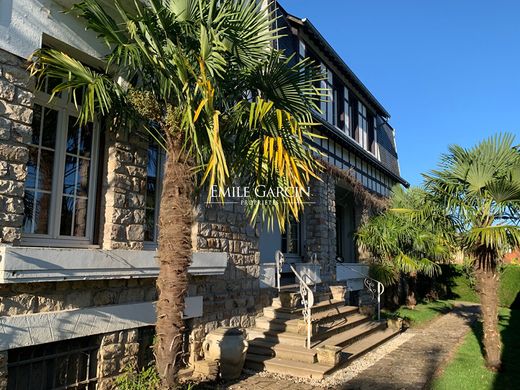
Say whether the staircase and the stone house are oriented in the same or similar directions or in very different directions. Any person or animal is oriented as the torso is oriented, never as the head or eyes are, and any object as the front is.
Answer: same or similar directions

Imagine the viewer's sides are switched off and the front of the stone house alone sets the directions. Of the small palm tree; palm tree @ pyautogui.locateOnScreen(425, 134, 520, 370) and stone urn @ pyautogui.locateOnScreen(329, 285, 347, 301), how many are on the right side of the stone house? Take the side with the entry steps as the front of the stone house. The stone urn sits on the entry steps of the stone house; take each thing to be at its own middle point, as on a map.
0

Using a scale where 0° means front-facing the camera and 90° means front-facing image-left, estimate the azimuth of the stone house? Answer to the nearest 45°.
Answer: approximately 315°

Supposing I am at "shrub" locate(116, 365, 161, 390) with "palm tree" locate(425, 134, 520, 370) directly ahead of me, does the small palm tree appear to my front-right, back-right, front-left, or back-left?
front-left

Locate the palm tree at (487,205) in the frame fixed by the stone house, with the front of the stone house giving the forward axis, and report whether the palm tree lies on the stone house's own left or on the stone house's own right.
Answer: on the stone house's own left

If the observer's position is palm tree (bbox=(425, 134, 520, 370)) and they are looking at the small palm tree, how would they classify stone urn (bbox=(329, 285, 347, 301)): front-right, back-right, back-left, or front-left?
front-left

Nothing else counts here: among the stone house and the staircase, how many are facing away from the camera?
0

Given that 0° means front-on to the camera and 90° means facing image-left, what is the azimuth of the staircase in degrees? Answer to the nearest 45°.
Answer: approximately 315°
